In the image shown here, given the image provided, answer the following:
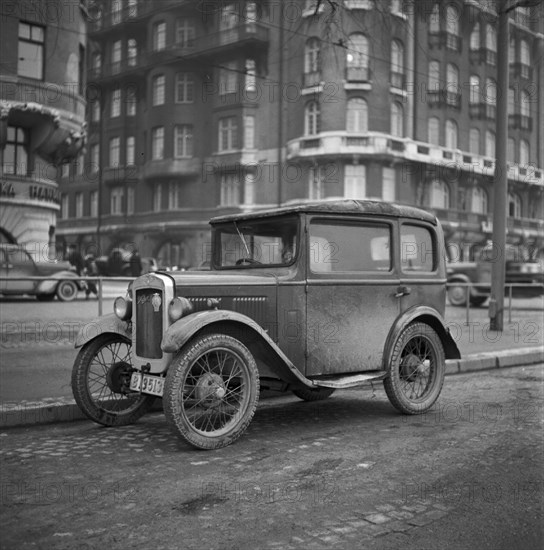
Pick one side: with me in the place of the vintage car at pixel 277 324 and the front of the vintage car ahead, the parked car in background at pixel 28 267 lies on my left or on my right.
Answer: on my right

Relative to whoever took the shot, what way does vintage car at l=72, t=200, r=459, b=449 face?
facing the viewer and to the left of the viewer

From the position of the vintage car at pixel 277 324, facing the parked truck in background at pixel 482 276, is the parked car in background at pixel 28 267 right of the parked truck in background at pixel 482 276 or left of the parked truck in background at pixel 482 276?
left
